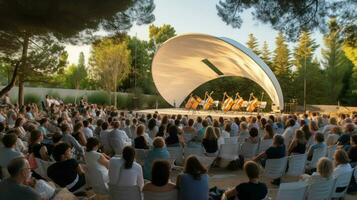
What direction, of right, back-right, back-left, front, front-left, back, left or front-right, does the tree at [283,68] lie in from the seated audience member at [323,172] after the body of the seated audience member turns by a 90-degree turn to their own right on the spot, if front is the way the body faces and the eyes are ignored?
front-left

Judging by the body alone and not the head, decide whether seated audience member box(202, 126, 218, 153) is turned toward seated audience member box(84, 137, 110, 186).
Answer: no

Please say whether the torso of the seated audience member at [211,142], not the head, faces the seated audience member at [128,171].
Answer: no

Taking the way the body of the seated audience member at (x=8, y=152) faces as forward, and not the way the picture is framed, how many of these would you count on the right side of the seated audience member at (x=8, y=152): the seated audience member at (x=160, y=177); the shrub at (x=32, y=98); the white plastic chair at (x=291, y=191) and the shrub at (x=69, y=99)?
2

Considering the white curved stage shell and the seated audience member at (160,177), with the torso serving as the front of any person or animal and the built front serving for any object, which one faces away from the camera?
the seated audience member

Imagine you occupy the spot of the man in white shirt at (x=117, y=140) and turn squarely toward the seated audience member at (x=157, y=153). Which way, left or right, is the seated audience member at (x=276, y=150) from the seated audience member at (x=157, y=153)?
left

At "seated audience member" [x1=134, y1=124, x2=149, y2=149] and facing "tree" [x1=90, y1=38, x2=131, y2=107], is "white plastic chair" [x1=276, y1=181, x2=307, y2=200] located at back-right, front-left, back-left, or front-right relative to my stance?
back-right

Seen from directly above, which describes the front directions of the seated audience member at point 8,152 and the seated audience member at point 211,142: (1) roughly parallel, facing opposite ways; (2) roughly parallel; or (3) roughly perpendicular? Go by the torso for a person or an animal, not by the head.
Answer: roughly parallel

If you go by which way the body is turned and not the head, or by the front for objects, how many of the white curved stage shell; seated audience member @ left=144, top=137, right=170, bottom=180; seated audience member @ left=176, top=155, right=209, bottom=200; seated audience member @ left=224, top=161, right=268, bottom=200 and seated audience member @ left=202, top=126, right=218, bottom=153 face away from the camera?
4

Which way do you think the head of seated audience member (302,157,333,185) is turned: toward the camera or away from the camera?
away from the camera

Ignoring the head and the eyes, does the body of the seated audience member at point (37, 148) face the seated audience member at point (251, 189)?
no

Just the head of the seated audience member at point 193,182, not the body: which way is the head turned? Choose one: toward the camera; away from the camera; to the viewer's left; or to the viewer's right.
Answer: away from the camera

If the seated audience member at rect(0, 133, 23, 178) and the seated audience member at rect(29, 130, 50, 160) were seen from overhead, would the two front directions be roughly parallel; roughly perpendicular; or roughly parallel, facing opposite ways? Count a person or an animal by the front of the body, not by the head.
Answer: roughly parallel

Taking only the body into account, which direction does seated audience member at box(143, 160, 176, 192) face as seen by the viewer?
away from the camera

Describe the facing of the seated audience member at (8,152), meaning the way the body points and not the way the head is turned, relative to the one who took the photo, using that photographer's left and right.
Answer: facing away from the viewer and to the right of the viewer

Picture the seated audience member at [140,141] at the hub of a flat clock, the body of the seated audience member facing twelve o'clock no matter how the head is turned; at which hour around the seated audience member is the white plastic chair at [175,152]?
The white plastic chair is roughly at 4 o'clock from the seated audience member.

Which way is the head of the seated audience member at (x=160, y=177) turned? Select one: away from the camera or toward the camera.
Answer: away from the camera

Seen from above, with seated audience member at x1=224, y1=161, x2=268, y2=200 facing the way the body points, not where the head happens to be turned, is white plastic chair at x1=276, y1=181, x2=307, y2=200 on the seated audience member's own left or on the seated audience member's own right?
on the seated audience member's own right

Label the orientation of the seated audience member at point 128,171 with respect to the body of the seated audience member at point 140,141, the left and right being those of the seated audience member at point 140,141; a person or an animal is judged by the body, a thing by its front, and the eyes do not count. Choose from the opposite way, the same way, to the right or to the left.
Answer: the same way

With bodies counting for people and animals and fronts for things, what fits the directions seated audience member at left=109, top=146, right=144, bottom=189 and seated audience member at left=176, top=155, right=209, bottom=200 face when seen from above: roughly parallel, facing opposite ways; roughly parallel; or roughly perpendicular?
roughly parallel

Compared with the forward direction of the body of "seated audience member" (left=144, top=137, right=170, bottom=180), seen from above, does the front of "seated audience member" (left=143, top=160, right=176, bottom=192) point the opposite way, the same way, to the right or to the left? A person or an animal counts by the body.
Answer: the same way
